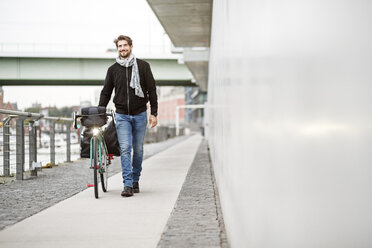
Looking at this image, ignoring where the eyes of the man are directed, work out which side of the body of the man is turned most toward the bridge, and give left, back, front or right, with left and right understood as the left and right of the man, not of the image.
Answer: back

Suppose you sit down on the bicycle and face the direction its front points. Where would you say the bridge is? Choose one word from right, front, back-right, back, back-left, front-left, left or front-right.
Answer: back

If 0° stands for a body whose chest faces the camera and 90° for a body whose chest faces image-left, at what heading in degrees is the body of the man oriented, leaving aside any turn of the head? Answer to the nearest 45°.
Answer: approximately 0°
